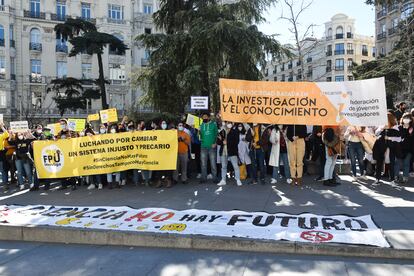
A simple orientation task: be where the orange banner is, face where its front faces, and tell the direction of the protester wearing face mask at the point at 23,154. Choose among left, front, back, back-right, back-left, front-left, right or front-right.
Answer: right

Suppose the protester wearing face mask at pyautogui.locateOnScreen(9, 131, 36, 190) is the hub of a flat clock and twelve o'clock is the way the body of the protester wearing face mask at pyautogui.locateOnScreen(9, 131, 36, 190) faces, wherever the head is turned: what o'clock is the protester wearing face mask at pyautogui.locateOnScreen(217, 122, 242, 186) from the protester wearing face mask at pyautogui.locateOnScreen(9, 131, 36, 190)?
the protester wearing face mask at pyautogui.locateOnScreen(217, 122, 242, 186) is roughly at 10 o'clock from the protester wearing face mask at pyautogui.locateOnScreen(9, 131, 36, 190).

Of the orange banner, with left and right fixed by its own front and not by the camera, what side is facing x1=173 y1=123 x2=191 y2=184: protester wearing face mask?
right

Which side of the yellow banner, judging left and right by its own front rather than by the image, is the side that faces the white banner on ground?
front

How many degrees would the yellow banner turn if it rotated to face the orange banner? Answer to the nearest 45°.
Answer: approximately 45° to its left

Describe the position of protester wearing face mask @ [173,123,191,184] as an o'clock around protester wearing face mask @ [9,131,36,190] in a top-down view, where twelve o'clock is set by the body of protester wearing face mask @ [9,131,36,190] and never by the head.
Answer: protester wearing face mask @ [173,123,191,184] is roughly at 10 o'clock from protester wearing face mask @ [9,131,36,190].

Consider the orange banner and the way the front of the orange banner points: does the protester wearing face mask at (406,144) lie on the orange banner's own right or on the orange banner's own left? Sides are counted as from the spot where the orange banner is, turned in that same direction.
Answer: on the orange banner's own left

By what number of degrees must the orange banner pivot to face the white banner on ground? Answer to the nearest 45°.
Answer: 0° — it already faces it

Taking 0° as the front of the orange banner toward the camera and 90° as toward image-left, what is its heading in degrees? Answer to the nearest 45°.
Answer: approximately 0°

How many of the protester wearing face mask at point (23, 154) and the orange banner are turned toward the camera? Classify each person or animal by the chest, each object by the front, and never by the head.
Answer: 2

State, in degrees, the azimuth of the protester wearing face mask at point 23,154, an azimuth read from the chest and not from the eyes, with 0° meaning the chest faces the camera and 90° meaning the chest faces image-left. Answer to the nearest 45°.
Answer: approximately 0°

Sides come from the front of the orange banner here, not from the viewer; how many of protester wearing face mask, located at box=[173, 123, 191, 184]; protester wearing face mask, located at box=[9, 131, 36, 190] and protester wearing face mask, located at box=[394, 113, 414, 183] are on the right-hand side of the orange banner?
2
